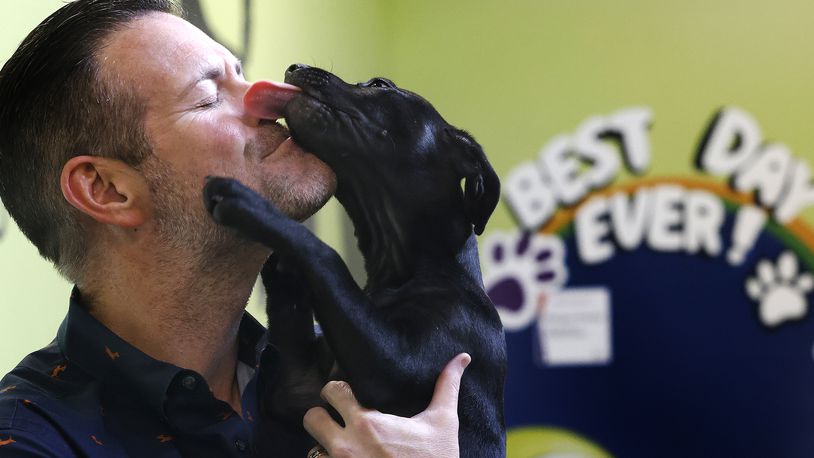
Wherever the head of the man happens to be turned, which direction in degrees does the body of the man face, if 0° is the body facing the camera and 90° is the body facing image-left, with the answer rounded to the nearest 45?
approximately 270°

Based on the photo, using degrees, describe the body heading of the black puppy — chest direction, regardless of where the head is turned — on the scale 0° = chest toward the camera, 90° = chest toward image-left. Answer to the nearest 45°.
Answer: approximately 90°

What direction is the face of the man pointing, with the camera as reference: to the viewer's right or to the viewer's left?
to the viewer's right
